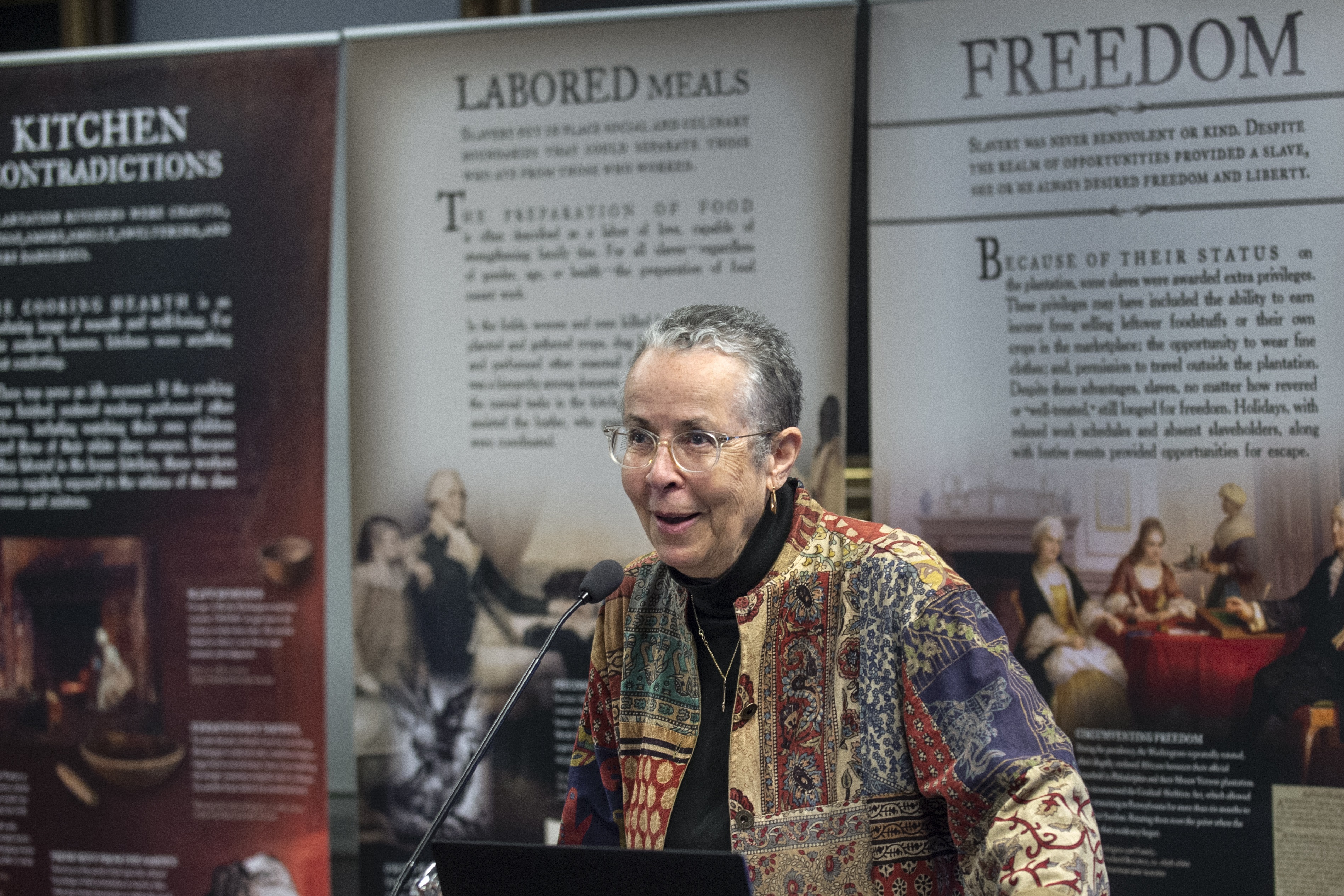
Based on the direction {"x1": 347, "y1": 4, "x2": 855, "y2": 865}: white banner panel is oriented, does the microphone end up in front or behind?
in front

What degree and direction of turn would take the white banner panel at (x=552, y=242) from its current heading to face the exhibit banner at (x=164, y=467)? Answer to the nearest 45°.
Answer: approximately 90° to its right

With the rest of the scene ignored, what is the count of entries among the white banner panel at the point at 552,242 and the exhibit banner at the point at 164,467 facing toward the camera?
2

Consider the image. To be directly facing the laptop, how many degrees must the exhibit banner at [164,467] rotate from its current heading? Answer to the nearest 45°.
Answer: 0° — it already faces it

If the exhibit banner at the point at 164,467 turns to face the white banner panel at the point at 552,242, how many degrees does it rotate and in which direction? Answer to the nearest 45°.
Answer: approximately 45° to its left
